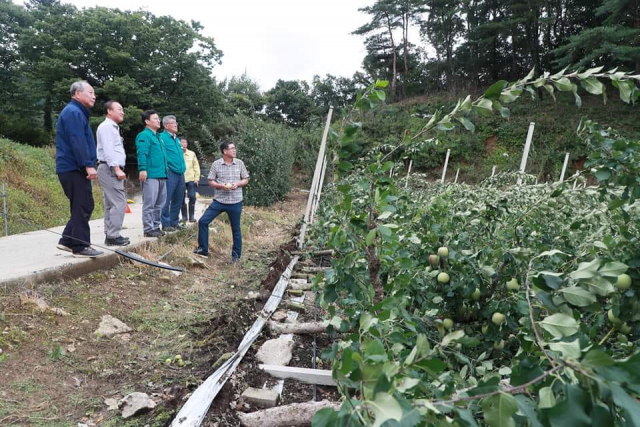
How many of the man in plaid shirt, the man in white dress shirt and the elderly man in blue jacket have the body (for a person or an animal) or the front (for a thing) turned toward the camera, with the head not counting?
1

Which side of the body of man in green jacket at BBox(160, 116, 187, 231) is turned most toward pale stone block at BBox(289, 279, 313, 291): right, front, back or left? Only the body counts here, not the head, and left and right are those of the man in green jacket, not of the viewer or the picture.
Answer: front

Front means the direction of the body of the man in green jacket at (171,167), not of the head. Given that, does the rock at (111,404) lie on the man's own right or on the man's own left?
on the man's own right

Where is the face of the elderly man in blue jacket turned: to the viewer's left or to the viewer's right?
to the viewer's right

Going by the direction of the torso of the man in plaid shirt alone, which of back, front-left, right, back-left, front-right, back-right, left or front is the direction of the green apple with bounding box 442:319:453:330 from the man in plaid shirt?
front

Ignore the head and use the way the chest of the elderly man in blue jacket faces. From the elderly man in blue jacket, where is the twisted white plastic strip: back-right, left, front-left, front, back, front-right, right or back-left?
right

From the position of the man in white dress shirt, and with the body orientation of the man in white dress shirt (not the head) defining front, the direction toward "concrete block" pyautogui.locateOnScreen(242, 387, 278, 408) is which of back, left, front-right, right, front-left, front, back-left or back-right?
right

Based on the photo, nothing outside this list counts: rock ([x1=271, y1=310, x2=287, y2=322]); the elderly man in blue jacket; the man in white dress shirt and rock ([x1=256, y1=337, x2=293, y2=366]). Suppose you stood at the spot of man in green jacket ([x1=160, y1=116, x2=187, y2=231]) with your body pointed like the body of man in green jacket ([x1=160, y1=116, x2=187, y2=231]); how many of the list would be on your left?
0

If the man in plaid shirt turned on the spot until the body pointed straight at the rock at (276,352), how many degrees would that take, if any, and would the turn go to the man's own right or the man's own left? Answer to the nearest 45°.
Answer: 0° — they already face it

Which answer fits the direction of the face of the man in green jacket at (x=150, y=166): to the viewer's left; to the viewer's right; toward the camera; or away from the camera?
to the viewer's right

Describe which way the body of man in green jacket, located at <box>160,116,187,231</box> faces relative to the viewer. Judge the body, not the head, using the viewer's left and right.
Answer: facing the viewer and to the right of the viewer

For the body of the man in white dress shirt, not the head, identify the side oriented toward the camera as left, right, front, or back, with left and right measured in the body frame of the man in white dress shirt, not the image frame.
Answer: right

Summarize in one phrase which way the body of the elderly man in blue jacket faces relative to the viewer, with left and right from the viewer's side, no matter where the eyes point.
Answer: facing to the right of the viewer

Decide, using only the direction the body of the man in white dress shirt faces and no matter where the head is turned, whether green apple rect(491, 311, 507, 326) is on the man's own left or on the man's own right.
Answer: on the man's own right

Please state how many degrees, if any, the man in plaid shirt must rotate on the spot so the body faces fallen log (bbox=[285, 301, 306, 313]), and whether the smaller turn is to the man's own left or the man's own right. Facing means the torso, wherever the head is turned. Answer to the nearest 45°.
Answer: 0° — they already face it

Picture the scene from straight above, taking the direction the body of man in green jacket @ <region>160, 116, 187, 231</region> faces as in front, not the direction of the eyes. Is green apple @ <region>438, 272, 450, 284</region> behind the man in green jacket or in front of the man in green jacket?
in front
